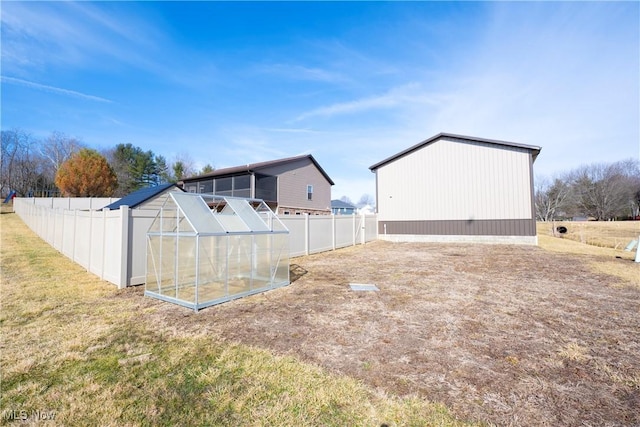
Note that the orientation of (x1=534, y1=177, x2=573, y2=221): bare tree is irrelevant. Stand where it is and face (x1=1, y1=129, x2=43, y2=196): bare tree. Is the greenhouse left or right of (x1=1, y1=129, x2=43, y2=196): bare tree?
left

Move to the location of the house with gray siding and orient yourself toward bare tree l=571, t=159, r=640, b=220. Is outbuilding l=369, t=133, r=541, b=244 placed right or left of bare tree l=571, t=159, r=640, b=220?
right

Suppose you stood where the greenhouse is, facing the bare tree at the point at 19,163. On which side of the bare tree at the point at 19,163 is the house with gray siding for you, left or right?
right
